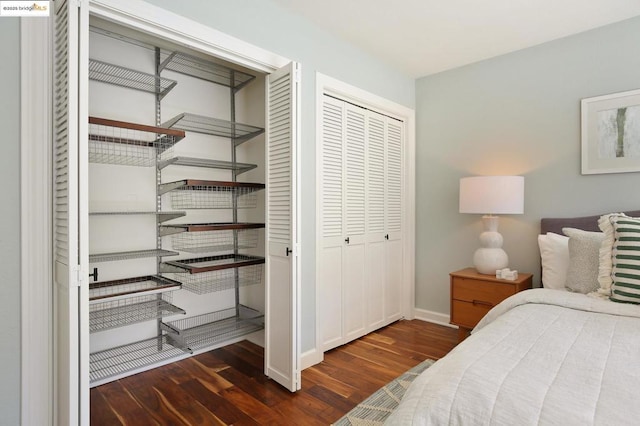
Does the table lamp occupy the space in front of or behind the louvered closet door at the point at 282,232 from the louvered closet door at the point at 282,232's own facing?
behind

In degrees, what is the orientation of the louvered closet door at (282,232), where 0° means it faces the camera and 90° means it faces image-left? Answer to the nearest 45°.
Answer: approximately 45°

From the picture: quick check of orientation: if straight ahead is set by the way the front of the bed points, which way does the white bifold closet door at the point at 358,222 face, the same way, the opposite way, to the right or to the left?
to the left

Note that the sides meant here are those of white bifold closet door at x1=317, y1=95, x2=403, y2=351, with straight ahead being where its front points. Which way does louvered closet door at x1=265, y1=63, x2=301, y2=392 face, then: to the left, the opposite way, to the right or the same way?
to the right

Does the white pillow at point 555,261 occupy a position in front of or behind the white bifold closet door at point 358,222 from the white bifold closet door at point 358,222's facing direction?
in front

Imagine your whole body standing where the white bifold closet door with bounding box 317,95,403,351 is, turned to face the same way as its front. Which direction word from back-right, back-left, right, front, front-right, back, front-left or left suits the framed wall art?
front-left

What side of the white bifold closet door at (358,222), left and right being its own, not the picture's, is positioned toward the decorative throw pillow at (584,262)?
front

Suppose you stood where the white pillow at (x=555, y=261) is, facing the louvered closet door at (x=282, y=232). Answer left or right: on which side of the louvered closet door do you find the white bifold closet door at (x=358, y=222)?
right

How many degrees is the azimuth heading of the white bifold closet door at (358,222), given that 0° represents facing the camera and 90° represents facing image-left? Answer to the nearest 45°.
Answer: approximately 315°

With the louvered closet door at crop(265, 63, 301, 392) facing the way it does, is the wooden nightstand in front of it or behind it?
behind
